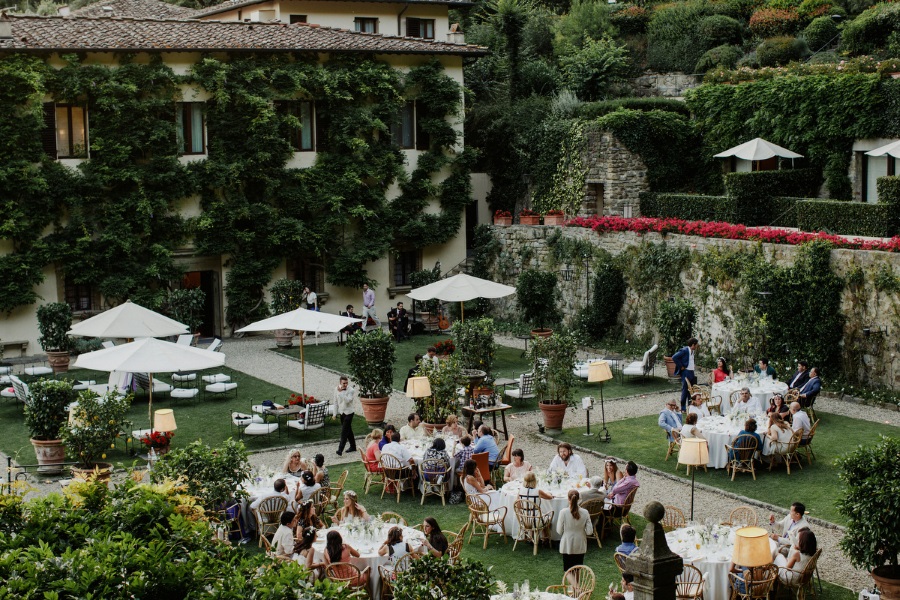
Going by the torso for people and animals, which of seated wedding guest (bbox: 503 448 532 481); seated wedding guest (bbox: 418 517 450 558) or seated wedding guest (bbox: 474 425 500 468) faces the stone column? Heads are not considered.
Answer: seated wedding guest (bbox: 503 448 532 481)

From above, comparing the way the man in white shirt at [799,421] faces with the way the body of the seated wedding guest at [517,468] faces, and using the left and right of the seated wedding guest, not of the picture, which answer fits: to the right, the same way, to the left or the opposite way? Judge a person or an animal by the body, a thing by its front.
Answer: to the right

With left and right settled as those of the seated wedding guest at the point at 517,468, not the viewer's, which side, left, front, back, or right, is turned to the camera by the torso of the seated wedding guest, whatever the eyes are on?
front

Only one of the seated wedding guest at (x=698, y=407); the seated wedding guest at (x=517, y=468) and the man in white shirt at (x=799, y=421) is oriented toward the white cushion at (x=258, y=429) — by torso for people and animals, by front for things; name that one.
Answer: the man in white shirt

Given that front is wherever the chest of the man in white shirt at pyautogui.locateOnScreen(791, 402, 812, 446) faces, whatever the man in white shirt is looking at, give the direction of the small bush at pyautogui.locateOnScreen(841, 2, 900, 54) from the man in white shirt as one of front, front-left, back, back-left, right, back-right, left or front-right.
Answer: right

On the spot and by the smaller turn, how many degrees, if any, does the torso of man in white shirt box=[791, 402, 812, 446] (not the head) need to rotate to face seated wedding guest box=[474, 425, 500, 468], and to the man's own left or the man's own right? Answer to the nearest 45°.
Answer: approximately 45° to the man's own left

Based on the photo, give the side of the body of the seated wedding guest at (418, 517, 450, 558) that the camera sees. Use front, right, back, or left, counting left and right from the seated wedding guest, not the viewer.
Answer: left

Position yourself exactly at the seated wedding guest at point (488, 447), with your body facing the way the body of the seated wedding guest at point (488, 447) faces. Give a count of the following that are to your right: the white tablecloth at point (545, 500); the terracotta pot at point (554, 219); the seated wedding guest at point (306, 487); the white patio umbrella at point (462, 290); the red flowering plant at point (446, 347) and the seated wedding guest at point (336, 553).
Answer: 3

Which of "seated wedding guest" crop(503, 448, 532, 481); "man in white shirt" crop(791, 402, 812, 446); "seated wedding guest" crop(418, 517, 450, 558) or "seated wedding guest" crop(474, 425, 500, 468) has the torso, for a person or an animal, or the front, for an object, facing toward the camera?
"seated wedding guest" crop(503, 448, 532, 481)

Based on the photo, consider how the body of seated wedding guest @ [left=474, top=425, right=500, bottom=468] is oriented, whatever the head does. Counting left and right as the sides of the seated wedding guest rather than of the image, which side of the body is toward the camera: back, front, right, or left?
left

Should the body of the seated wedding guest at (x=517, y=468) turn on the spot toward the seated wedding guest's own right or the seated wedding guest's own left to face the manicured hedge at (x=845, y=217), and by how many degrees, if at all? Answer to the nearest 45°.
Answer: approximately 135° to the seated wedding guest's own left

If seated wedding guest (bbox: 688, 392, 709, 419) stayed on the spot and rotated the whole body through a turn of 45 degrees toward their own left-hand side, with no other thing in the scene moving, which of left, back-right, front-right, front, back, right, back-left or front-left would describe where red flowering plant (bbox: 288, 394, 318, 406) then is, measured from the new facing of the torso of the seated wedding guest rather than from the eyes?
back

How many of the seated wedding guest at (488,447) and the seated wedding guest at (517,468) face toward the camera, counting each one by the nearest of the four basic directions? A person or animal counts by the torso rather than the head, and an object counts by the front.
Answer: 1

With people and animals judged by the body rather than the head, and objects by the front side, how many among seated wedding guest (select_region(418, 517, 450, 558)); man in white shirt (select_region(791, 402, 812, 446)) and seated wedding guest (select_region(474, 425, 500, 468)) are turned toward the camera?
0

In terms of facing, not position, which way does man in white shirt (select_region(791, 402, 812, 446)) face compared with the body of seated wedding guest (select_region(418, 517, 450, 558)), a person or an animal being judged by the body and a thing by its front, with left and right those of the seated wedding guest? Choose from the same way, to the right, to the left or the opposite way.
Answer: the same way

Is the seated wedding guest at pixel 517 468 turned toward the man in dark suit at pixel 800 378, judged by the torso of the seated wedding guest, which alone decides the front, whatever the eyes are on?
no

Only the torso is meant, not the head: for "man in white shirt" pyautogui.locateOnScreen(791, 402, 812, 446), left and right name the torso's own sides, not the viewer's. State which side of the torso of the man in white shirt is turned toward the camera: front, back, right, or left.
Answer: left

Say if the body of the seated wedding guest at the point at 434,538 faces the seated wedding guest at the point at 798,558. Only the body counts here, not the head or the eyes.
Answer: no

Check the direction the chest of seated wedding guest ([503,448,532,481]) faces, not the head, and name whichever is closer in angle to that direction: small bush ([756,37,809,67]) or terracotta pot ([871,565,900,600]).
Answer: the terracotta pot

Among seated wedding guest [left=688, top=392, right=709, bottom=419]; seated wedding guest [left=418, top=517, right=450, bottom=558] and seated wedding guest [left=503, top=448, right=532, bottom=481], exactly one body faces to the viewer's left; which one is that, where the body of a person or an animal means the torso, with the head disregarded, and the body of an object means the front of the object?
seated wedding guest [left=418, top=517, right=450, bottom=558]
